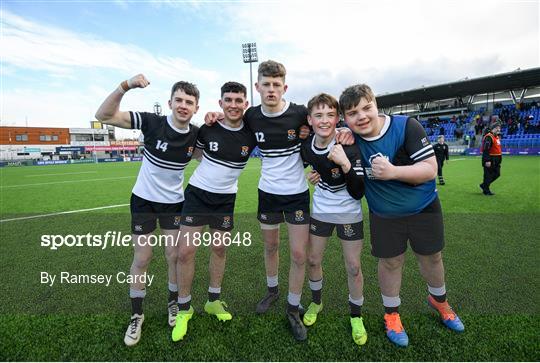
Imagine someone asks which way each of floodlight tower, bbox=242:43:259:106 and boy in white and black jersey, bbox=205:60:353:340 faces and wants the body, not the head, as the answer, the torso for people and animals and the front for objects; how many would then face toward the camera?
2

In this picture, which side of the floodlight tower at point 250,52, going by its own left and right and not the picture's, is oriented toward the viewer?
front

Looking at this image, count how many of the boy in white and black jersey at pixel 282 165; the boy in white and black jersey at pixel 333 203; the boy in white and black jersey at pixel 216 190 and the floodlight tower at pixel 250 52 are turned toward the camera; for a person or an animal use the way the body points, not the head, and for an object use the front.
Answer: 4

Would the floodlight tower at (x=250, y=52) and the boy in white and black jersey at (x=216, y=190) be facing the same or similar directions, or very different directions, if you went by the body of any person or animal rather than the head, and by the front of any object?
same or similar directions

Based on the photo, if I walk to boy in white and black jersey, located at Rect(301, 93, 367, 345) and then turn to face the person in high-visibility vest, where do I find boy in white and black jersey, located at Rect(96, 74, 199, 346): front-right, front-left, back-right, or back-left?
back-left

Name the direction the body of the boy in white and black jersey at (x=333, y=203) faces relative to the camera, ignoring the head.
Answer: toward the camera

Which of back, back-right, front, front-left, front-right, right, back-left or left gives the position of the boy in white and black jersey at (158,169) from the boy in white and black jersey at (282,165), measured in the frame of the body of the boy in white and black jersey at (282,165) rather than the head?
right
